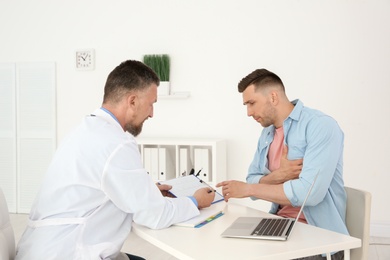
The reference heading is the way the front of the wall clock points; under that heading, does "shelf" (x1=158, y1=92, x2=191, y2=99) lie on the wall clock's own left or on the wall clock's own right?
on the wall clock's own left

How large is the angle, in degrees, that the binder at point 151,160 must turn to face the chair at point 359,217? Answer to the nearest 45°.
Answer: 0° — it already faces it

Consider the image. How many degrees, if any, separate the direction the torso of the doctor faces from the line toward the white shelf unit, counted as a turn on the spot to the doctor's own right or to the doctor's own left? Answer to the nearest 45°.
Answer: approximately 45° to the doctor's own left

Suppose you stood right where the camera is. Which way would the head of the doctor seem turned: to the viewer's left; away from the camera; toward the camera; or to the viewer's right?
to the viewer's right

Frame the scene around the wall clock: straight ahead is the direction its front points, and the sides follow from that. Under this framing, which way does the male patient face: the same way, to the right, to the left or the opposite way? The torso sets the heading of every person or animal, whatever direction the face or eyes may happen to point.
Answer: to the right
